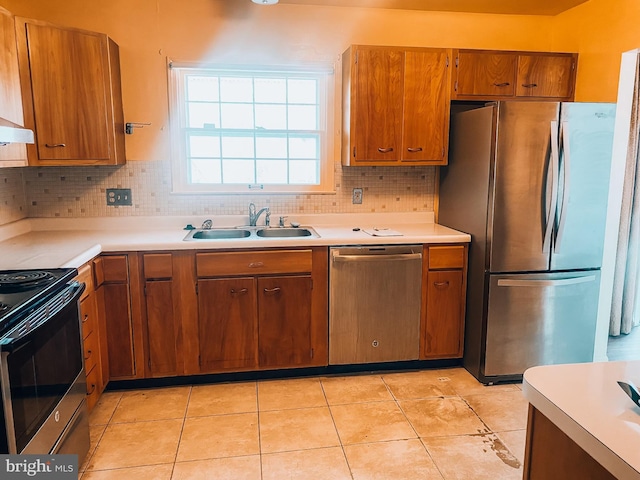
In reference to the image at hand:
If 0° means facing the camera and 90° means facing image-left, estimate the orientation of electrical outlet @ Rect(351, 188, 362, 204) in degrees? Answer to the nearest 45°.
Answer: approximately 0°

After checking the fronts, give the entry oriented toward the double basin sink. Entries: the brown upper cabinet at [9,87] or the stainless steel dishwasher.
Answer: the brown upper cabinet

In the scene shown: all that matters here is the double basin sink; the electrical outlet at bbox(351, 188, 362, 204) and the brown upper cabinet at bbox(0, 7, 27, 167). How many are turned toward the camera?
2

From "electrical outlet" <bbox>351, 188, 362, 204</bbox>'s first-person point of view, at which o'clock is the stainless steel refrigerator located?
The stainless steel refrigerator is roughly at 10 o'clock from the electrical outlet.

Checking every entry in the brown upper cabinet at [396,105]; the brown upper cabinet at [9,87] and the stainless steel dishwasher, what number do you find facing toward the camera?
2

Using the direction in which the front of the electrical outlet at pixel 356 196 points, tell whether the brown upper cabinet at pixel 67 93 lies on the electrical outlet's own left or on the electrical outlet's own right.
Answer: on the electrical outlet's own right

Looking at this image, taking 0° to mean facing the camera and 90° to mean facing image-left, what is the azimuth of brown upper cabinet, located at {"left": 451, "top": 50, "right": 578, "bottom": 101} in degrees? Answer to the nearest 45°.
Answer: approximately 0°

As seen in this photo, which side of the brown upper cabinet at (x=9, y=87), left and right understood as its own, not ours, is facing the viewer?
right

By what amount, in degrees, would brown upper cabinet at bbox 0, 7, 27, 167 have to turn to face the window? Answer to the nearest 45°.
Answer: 0° — it already faces it

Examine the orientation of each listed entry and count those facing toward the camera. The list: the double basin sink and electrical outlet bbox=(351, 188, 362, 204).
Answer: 2
